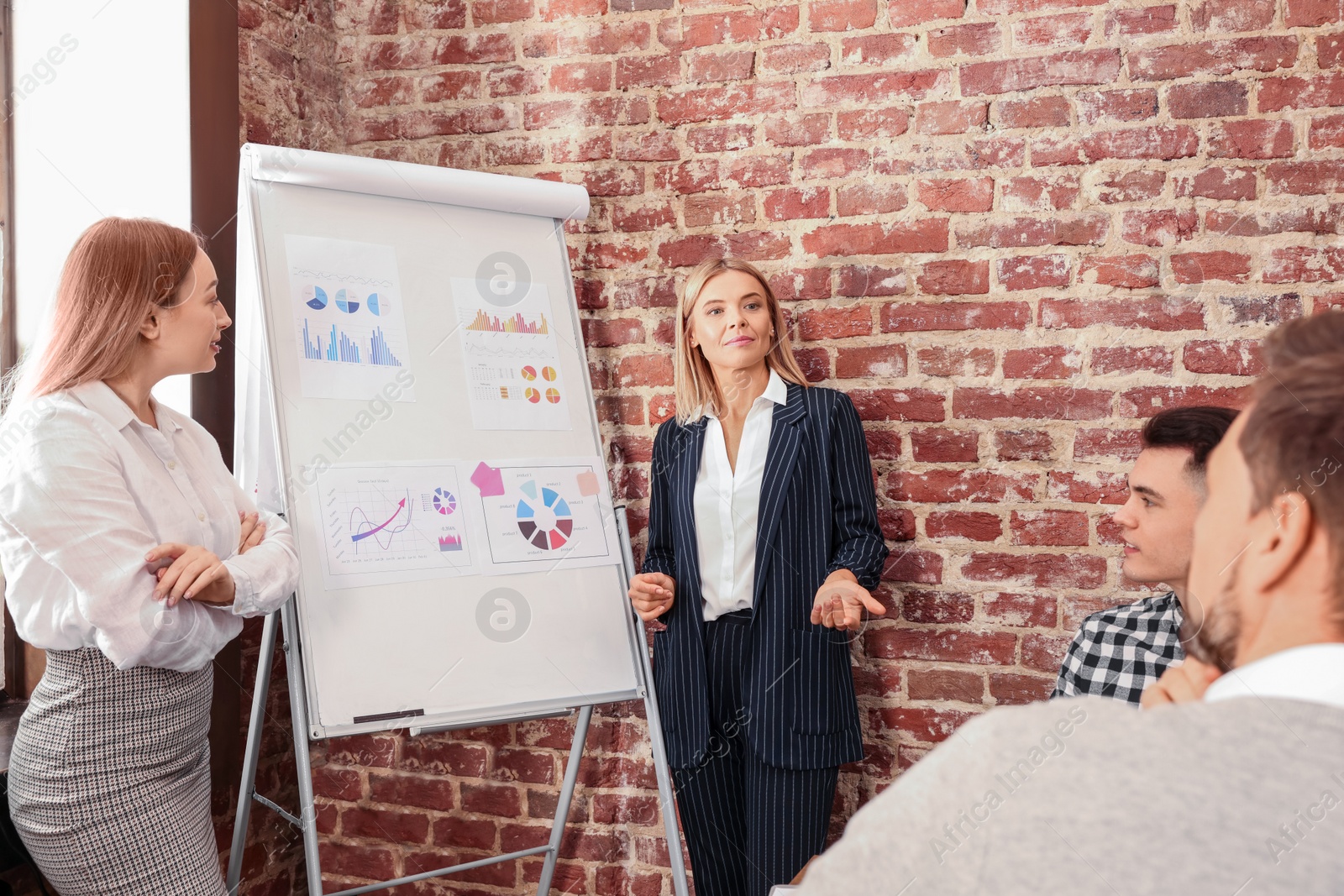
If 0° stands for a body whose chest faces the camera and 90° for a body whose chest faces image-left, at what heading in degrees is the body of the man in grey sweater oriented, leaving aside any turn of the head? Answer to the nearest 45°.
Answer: approximately 135°

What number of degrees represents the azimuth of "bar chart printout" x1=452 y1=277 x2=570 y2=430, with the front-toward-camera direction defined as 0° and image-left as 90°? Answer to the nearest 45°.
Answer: approximately 0°

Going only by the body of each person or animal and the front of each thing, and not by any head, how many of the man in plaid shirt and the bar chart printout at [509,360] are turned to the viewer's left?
1

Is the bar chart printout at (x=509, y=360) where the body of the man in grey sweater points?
yes

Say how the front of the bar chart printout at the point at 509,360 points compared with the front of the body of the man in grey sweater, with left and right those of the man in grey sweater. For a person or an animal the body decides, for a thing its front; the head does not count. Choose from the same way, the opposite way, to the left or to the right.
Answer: the opposite way

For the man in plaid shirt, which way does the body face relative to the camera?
to the viewer's left

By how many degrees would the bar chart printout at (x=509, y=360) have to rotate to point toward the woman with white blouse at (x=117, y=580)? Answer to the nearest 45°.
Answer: approximately 45° to its right

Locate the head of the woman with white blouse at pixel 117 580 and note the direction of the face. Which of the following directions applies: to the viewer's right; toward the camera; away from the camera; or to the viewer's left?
to the viewer's right
